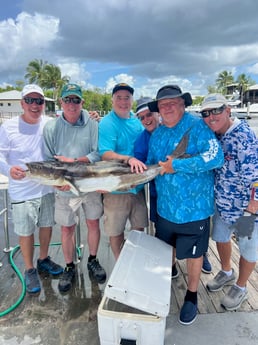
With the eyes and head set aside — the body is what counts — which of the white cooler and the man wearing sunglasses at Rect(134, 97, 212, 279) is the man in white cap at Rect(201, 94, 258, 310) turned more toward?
the white cooler

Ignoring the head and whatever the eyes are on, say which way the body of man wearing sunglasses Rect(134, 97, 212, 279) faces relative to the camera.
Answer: toward the camera

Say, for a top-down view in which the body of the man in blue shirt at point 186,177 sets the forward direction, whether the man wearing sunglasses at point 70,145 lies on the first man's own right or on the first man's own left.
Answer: on the first man's own right

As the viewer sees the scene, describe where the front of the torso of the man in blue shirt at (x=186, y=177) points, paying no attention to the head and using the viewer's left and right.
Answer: facing the viewer and to the left of the viewer

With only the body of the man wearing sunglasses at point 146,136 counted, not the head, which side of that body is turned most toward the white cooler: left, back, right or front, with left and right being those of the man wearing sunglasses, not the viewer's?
front

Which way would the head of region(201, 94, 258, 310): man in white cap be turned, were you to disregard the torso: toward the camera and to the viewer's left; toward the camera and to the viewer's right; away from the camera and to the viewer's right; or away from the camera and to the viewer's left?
toward the camera and to the viewer's left

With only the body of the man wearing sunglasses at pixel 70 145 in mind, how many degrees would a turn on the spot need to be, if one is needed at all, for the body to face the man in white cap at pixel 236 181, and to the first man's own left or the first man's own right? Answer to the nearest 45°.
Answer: approximately 45° to the first man's own left

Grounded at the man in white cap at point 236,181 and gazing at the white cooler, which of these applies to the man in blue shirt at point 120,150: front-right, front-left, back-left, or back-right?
front-right

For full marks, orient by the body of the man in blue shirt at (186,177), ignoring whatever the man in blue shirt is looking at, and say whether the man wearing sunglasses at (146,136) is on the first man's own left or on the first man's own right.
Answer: on the first man's own right

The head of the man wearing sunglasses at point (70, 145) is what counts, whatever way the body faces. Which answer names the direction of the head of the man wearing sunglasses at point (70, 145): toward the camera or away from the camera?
toward the camera

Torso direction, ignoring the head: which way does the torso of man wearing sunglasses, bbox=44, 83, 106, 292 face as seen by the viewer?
toward the camera
